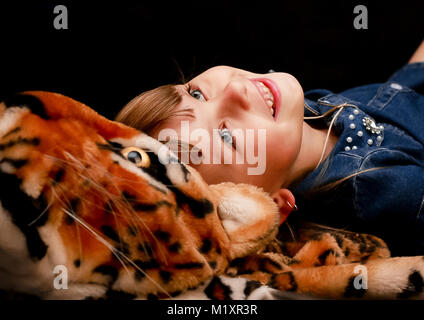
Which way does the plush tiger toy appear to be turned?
to the viewer's left
